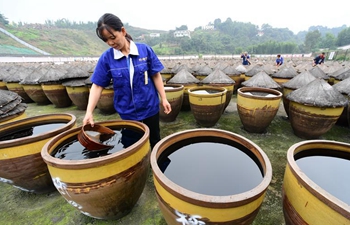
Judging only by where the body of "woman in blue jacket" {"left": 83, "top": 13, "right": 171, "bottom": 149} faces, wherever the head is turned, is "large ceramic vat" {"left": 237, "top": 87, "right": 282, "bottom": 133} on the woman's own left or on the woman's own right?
on the woman's own left

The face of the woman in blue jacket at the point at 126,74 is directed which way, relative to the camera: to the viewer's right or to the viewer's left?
to the viewer's left

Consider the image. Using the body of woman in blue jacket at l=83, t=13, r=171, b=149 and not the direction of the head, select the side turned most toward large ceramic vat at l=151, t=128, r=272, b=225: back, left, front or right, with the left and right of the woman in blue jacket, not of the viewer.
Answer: front

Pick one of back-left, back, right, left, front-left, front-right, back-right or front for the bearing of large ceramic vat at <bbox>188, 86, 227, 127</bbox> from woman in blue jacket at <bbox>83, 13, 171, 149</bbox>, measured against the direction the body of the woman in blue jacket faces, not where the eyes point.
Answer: back-left

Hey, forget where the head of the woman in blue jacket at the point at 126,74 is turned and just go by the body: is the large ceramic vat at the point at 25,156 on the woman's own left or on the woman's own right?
on the woman's own right

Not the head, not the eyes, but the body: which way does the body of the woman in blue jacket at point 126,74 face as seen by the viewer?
toward the camera

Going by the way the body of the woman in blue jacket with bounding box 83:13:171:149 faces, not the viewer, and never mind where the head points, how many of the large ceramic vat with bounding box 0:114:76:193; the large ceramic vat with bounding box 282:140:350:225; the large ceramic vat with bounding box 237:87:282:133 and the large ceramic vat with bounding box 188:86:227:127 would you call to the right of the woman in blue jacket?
1

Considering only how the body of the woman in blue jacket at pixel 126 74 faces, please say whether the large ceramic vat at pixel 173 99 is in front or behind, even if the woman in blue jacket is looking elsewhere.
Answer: behind

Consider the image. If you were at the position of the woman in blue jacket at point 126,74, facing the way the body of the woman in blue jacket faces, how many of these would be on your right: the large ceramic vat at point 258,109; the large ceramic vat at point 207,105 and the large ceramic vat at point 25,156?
1

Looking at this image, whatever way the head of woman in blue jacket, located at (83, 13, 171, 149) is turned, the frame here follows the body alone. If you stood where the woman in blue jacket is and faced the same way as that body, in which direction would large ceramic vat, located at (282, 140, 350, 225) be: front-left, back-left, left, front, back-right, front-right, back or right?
front-left
